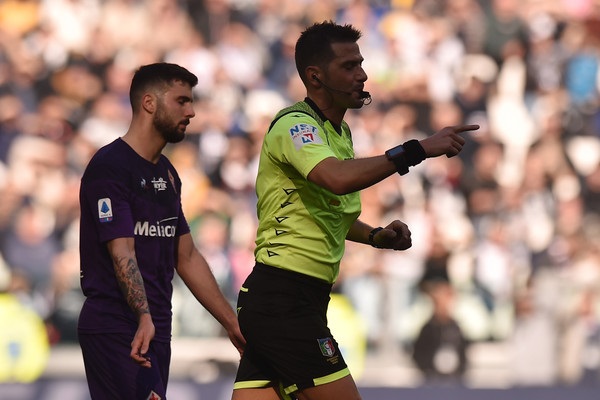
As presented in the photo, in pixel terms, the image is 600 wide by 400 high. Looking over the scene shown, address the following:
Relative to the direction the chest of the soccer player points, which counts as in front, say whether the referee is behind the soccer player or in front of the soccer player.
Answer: in front

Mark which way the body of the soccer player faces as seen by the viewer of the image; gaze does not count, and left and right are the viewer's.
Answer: facing the viewer and to the right of the viewer

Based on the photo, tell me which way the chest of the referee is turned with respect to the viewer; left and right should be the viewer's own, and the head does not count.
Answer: facing to the right of the viewer

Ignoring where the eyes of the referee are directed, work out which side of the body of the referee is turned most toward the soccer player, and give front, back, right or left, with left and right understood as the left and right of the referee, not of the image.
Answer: back

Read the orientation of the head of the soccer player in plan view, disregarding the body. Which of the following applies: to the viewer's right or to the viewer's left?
to the viewer's right

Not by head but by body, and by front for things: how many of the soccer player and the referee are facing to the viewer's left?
0

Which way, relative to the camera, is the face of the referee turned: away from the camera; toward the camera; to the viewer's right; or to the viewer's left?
to the viewer's right
